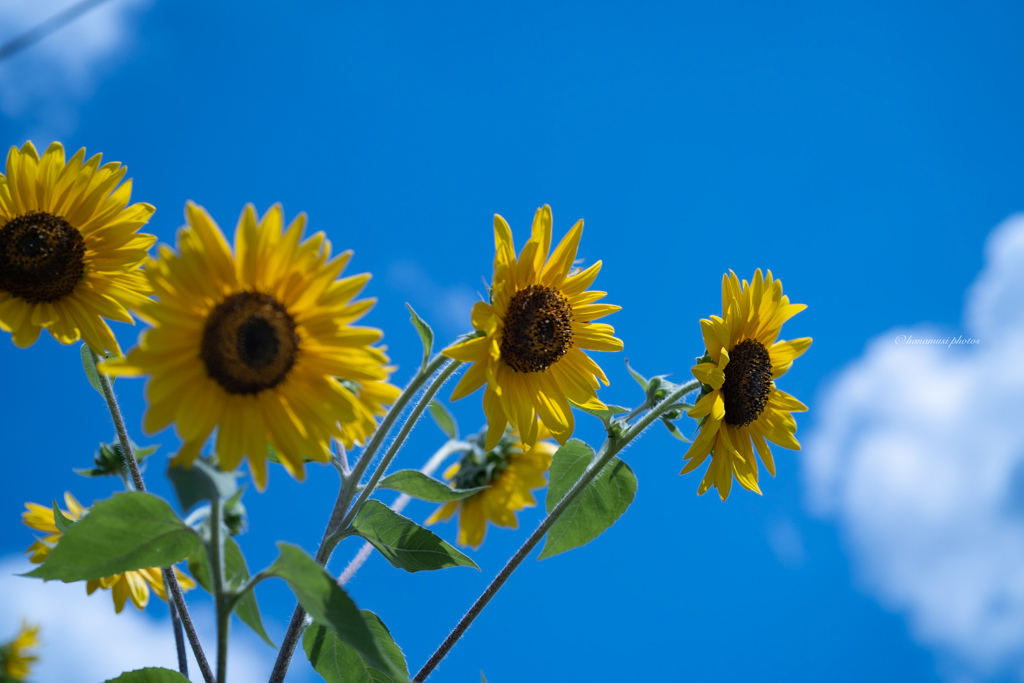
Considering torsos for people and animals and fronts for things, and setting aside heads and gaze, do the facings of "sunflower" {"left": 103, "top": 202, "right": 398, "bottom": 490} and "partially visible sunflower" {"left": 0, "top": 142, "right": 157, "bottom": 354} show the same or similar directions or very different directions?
same or similar directions

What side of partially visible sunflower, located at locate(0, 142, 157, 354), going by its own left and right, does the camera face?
front

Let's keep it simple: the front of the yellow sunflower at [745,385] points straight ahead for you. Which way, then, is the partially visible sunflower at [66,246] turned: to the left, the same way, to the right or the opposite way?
the same way

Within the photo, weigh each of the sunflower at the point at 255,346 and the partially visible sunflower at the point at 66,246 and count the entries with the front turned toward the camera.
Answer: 2

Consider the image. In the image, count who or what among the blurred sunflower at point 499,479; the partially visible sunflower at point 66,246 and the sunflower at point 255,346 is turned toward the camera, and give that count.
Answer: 2

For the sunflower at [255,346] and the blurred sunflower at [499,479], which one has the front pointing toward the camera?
the sunflower

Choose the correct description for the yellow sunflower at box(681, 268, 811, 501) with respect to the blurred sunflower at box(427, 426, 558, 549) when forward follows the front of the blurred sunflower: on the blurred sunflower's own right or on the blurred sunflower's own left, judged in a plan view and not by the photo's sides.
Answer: on the blurred sunflower's own right

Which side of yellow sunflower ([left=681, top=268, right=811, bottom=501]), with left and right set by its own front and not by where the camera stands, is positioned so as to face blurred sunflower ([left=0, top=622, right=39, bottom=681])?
back

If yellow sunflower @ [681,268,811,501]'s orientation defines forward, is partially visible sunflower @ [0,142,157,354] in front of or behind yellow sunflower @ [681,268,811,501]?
behind

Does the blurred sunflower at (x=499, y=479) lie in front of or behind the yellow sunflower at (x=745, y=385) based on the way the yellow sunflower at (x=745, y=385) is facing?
behind

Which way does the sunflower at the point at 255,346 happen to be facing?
toward the camera

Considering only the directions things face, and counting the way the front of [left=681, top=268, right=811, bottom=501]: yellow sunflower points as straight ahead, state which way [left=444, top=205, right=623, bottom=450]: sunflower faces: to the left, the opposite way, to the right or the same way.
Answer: the same way

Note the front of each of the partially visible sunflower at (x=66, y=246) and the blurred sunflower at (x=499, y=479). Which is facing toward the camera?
the partially visible sunflower at (x=66, y=246)
